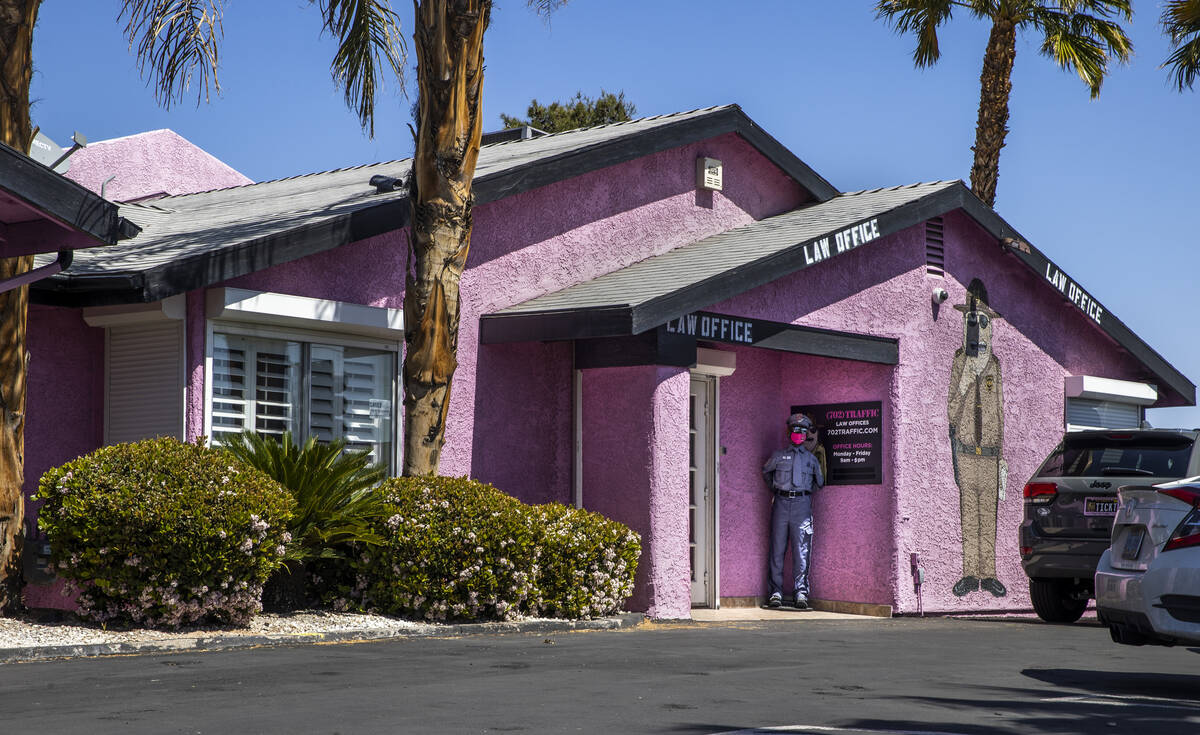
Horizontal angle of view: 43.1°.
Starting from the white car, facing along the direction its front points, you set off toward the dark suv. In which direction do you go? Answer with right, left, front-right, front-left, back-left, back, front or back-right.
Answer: front-left

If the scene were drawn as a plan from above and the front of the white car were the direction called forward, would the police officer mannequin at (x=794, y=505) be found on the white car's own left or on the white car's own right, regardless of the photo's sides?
on the white car's own left

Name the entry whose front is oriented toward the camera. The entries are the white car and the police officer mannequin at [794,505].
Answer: the police officer mannequin

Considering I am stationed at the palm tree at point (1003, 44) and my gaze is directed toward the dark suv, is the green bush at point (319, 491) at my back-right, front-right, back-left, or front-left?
front-right

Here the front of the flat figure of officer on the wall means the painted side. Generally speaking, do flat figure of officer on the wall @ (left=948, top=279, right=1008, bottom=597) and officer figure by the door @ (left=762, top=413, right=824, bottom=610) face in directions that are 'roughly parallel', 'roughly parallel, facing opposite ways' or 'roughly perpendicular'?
roughly parallel

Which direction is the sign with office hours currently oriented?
toward the camera

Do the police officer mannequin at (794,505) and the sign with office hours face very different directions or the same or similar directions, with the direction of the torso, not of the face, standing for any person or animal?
same or similar directions

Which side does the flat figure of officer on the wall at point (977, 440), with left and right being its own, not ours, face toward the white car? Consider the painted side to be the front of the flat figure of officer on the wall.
front

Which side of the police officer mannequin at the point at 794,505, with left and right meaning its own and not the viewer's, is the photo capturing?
front

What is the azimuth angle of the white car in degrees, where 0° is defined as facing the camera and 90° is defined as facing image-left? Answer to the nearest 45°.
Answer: approximately 225°

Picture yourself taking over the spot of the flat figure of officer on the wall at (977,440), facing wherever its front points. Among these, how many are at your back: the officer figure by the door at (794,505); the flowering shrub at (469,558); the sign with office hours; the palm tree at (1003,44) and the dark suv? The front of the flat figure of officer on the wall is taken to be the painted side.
1

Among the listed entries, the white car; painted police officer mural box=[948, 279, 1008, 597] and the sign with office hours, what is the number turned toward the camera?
2
